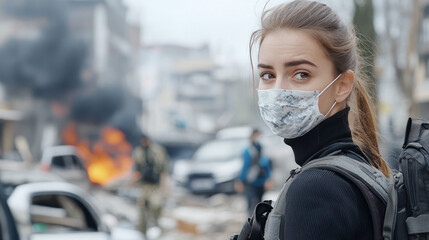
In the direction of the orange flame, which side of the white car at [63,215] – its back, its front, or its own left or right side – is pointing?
left

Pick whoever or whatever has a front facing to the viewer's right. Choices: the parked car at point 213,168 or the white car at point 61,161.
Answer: the white car

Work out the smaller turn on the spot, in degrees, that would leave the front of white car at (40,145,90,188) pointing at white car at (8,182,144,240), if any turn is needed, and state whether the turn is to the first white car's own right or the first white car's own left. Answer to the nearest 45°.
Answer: approximately 90° to the first white car's own right

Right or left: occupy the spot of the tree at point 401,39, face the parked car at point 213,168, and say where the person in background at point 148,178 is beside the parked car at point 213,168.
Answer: left

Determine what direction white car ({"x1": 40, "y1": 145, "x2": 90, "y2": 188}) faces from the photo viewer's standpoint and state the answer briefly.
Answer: facing to the right of the viewer
